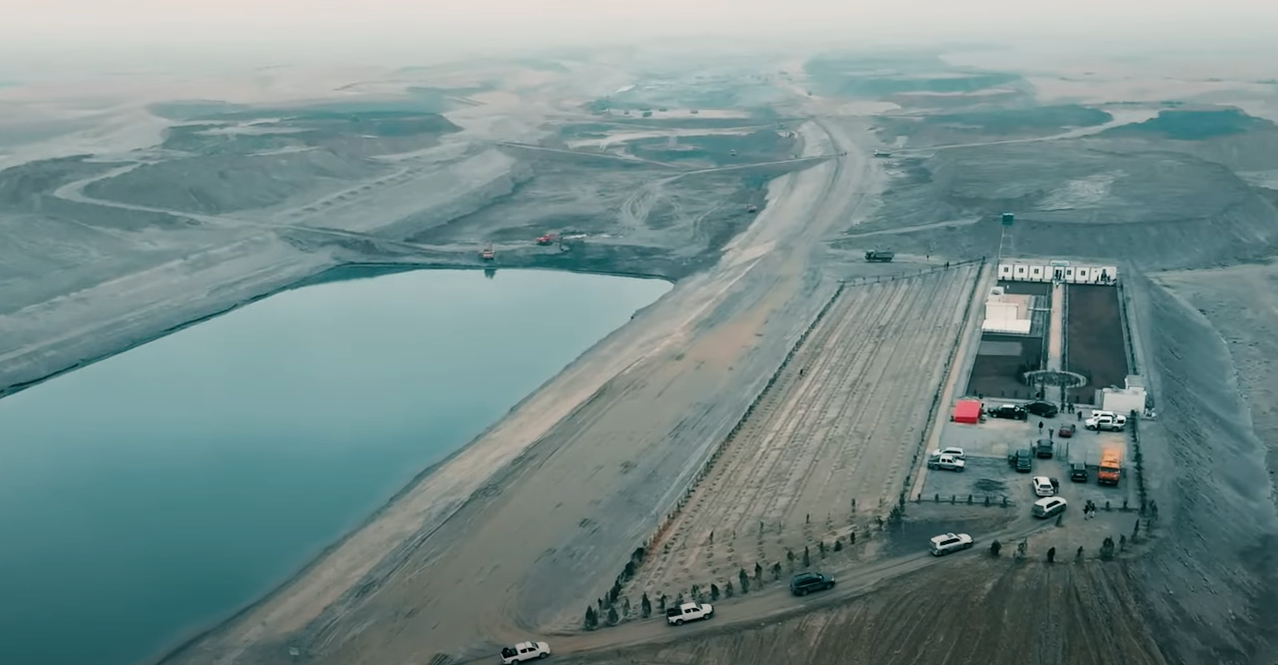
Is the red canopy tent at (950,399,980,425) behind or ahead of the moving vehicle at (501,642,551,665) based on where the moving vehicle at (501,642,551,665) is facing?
ahead

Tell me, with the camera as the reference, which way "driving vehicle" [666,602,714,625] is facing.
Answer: facing to the right of the viewer

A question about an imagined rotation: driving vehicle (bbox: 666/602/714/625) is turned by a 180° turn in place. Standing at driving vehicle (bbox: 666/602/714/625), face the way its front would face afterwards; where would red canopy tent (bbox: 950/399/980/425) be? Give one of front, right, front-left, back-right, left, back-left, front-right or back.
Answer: back-right

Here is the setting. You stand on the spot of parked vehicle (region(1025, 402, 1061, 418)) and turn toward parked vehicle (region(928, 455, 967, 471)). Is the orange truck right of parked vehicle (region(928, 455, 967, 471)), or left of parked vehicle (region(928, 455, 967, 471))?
left

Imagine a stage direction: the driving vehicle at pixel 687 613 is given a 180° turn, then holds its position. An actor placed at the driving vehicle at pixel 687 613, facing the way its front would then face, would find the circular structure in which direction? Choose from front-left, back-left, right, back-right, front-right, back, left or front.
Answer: back-right

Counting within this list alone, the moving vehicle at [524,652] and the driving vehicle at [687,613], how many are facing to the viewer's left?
0

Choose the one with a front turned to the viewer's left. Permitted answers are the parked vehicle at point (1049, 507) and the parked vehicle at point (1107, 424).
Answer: the parked vehicle at point (1107, 424)

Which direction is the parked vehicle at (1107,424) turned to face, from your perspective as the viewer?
facing to the left of the viewer

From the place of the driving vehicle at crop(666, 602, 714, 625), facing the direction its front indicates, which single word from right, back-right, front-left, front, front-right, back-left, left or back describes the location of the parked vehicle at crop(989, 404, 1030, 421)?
front-left

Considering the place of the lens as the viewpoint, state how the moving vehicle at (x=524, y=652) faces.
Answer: facing to the right of the viewer
